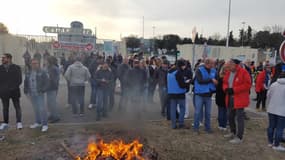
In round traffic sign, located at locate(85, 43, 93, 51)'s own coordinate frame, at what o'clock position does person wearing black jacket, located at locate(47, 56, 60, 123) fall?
The person wearing black jacket is roughly at 12 o'clock from the round traffic sign.

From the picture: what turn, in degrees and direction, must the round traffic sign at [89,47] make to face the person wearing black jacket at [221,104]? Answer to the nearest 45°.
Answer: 0° — it already faces them

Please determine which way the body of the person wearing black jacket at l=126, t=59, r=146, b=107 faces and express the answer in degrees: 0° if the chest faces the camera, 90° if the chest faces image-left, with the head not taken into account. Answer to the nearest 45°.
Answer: approximately 0°

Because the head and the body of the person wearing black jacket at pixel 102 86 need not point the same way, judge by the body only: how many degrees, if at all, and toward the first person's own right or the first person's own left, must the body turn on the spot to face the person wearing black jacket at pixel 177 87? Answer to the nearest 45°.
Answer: approximately 45° to the first person's own left

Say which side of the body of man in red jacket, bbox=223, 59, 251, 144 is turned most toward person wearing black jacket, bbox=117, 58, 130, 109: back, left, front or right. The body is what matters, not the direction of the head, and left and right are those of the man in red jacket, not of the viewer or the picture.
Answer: right

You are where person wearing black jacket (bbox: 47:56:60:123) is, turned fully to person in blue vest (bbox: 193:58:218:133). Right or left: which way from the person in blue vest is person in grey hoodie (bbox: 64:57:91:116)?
left
